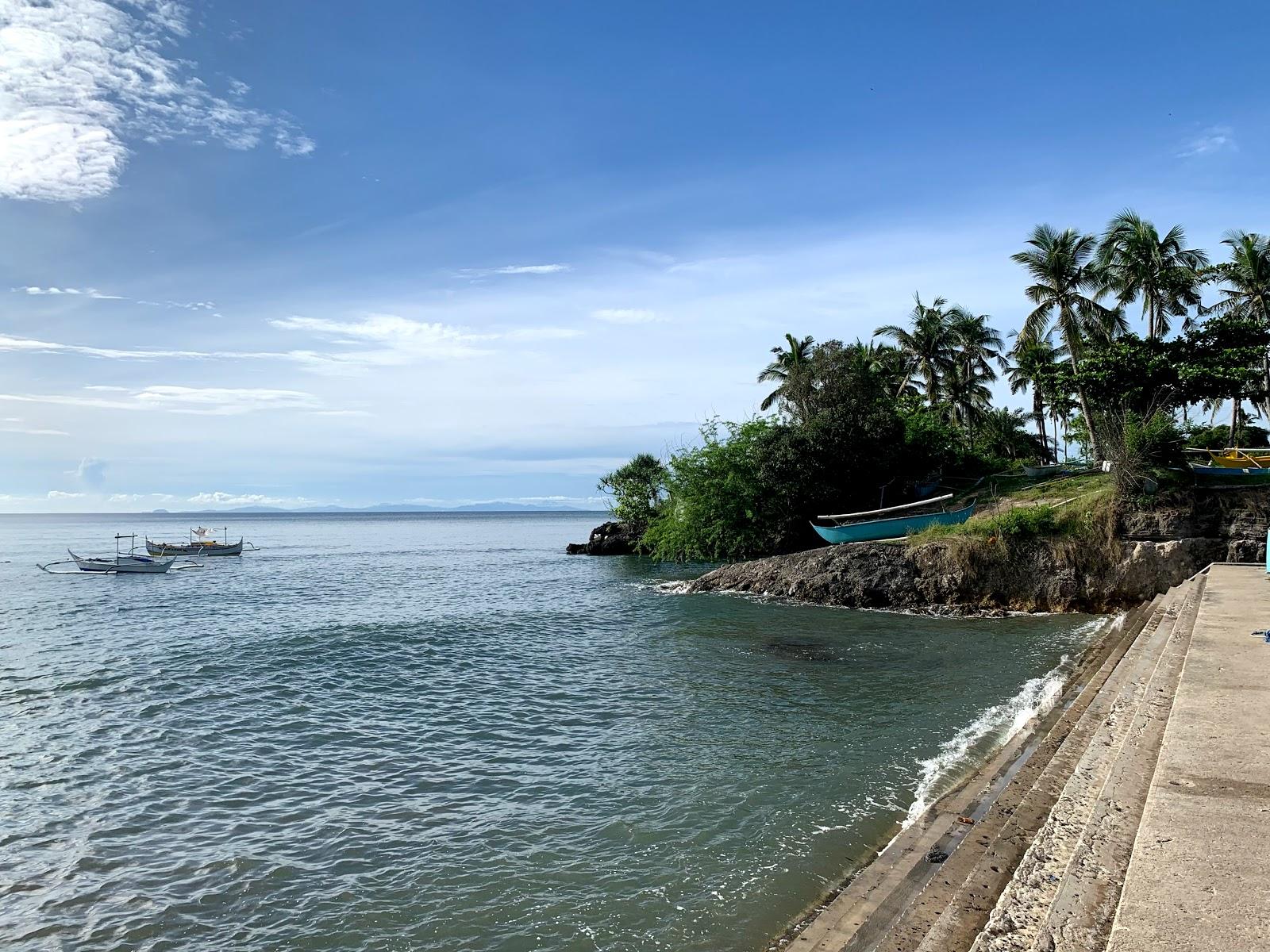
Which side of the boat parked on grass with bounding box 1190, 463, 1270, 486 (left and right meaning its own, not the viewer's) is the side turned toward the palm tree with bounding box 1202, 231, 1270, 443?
right

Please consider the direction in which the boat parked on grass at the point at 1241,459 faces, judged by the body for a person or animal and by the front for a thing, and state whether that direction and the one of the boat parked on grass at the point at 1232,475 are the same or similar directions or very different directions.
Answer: same or similar directions

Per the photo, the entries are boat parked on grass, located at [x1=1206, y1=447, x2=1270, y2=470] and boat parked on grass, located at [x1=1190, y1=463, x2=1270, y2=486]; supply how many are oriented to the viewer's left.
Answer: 2

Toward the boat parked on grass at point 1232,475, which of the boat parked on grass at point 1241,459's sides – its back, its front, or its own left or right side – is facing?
left

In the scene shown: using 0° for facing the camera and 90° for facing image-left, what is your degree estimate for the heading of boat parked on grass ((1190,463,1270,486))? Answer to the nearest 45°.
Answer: approximately 90°

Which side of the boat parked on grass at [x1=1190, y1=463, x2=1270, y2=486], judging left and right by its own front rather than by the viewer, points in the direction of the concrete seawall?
left

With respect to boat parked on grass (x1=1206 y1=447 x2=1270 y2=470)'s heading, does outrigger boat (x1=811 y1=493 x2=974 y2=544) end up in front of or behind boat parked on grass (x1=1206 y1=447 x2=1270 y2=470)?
in front

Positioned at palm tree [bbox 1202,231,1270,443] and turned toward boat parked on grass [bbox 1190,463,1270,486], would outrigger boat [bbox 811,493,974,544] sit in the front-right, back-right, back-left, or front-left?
front-right

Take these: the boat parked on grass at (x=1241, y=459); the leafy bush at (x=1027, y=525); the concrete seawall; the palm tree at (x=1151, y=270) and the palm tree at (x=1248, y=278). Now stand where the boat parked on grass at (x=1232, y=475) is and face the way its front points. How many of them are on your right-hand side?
3

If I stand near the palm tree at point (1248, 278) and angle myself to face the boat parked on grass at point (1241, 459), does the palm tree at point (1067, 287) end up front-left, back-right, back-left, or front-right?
front-right

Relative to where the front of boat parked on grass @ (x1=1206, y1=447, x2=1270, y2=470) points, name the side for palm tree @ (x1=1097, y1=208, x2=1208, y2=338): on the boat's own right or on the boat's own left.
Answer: on the boat's own right

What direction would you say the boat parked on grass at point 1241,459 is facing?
to the viewer's left

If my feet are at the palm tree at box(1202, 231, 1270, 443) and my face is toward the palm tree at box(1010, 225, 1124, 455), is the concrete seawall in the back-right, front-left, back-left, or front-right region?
front-left
